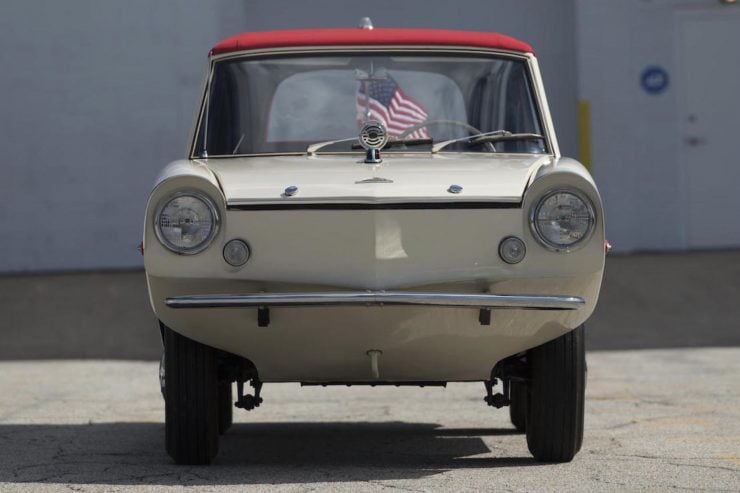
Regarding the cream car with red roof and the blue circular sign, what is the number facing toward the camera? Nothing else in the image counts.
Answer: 2

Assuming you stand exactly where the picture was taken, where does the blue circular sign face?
facing the viewer

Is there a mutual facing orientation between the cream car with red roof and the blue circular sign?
no

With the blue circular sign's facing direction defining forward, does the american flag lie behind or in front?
in front

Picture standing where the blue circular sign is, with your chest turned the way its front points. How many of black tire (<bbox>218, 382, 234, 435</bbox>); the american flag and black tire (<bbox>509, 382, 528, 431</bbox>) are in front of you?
3

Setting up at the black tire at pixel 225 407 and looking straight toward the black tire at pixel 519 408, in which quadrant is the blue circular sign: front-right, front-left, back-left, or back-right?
front-left

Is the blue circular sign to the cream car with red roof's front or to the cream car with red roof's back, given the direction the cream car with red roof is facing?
to the back

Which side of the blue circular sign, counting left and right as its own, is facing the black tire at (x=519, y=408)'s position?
front

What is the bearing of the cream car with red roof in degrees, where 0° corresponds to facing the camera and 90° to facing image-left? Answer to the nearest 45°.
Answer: approximately 0°

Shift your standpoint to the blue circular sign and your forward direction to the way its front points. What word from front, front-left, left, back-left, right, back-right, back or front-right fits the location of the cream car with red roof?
front

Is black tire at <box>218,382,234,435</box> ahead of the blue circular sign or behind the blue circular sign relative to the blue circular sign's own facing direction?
ahead

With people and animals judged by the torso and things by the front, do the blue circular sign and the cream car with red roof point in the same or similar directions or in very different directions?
same or similar directions
